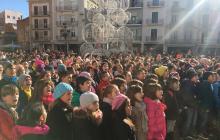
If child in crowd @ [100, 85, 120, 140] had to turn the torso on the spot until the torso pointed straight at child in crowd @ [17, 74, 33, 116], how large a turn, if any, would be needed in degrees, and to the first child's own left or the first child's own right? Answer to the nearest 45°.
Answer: approximately 135° to the first child's own left

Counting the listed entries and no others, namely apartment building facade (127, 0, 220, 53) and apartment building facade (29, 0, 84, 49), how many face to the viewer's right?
0

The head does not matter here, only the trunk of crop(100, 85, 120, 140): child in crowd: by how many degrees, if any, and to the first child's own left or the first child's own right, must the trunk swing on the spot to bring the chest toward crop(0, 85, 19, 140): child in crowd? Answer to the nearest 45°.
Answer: approximately 135° to the first child's own right

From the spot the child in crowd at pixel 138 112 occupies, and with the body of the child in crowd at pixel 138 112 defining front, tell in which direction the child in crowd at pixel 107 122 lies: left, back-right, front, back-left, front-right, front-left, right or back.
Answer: back-right

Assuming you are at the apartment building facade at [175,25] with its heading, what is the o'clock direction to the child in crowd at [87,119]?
The child in crowd is roughly at 12 o'clock from the apartment building facade.

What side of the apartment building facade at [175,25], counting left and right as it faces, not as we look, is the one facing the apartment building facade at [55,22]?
right
